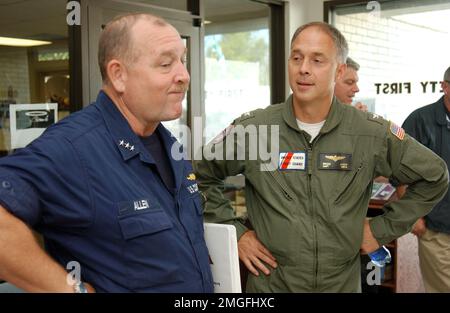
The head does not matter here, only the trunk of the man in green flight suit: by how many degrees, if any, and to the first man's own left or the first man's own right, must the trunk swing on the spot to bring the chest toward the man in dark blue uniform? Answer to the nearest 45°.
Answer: approximately 45° to the first man's own right

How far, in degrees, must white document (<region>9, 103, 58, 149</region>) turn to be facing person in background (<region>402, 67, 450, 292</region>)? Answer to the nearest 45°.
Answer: approximately 90° to its left

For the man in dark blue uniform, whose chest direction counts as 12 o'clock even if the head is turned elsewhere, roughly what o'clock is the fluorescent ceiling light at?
The fluorescent ceiling light is roughly at 7 o'clock from the man in dark blue uniform.

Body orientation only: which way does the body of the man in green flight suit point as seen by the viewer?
toward the camera

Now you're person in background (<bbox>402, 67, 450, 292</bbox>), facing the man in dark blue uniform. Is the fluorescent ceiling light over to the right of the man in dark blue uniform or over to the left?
right

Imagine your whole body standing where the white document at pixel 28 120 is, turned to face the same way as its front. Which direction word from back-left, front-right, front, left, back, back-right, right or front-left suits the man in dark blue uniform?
front
